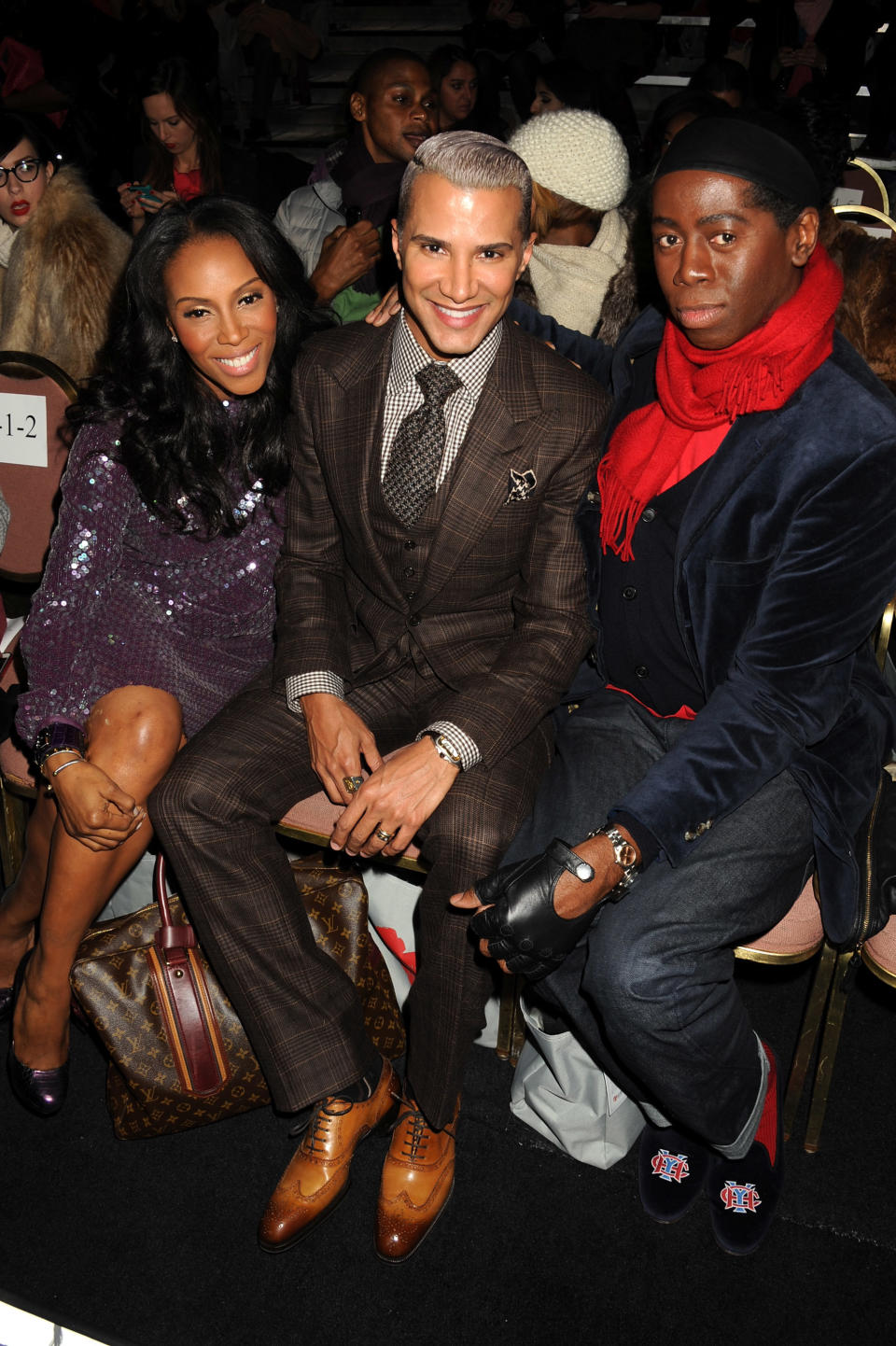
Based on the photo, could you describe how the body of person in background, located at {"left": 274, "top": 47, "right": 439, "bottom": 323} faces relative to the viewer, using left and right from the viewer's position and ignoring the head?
facing the viewer and to the right of the viewer

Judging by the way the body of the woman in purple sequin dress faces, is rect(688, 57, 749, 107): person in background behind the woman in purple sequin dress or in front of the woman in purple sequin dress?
behind

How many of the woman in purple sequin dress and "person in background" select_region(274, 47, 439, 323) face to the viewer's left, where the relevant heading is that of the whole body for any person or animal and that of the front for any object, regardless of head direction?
0

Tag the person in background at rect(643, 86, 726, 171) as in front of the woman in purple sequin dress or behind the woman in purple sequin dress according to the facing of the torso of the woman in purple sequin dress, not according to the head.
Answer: behind

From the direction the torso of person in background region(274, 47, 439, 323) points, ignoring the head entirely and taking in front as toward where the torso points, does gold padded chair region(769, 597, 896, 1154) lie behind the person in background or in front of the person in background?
in front

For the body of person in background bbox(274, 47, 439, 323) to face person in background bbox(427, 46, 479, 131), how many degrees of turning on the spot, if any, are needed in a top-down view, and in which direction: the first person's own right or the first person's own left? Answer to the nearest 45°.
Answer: approximately 135° to the first person's own left

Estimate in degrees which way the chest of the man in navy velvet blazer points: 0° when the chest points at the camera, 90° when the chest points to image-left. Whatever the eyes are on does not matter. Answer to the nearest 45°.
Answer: approximately 45°

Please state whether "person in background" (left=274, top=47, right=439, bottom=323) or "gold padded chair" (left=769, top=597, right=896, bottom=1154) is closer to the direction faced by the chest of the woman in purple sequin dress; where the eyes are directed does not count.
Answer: the gold padded chair
